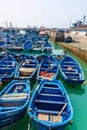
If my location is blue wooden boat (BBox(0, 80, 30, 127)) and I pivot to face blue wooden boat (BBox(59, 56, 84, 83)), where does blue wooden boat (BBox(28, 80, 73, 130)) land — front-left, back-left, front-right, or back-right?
front-right

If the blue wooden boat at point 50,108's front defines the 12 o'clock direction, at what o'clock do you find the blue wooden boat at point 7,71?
the blue wooden boat at point 7,71 is roughly at 5 o'clock from the blue wooden boat at point 50,108.

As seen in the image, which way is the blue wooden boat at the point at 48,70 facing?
away from the camera

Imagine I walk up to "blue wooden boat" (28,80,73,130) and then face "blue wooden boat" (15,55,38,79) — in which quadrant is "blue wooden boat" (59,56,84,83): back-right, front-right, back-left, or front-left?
front-right

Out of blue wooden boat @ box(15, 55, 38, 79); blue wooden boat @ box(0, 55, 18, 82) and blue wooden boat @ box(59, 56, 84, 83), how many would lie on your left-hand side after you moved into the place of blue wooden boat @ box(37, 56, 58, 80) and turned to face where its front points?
2

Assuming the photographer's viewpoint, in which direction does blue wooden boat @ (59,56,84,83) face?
facing away from the viewer and to the left of the viewer
